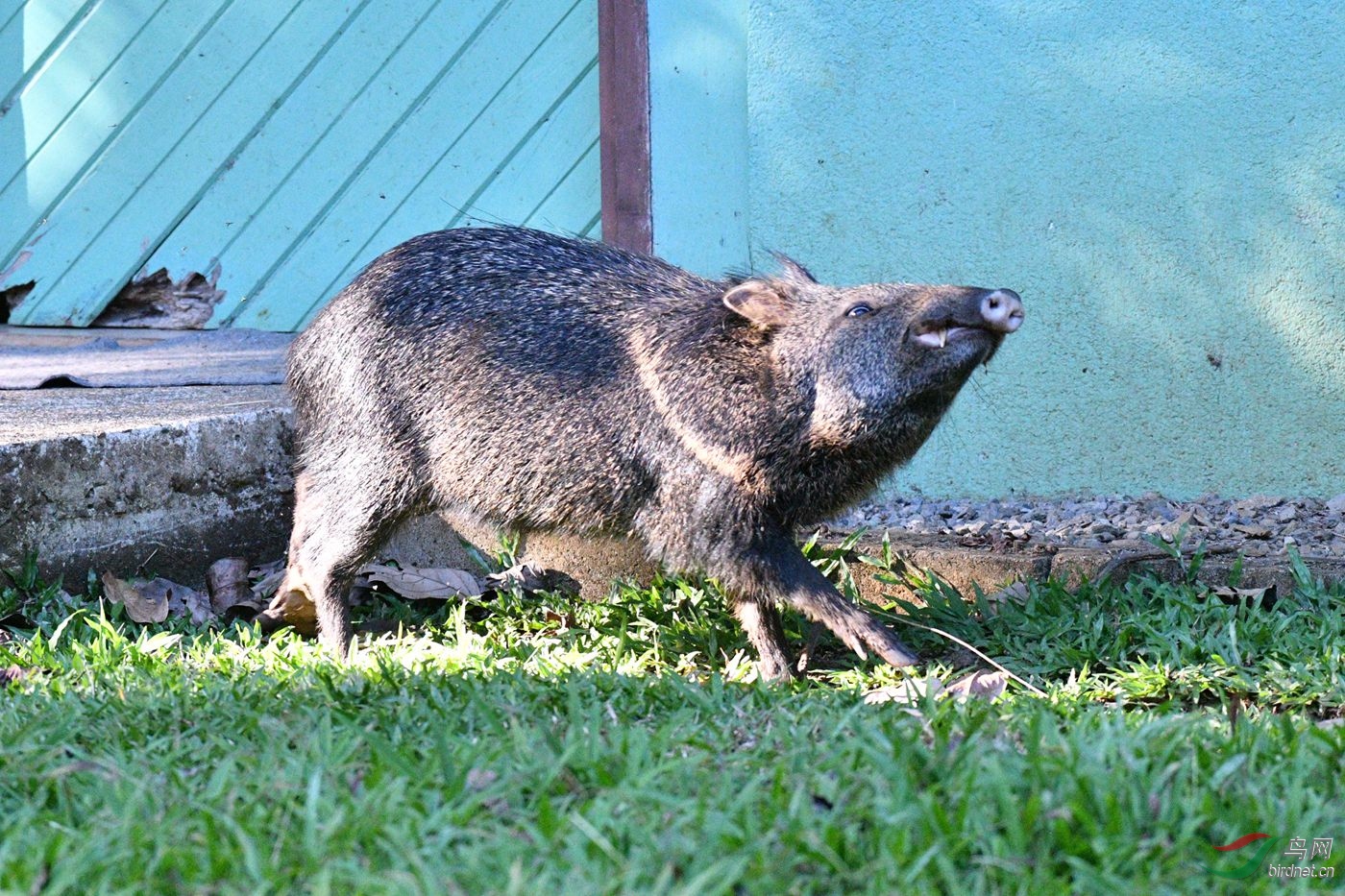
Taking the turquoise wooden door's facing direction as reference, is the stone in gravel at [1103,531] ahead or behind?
ahead

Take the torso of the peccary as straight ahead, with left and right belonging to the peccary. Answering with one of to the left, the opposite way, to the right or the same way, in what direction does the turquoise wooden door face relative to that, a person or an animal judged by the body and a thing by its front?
to the right

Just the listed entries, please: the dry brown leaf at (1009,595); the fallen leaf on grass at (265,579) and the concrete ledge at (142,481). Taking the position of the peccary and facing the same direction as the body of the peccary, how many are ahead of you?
1

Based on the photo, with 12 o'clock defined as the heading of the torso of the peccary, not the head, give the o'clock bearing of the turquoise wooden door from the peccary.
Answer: The turquoise wooden door is roughly at 8 o'clock from the peccary.

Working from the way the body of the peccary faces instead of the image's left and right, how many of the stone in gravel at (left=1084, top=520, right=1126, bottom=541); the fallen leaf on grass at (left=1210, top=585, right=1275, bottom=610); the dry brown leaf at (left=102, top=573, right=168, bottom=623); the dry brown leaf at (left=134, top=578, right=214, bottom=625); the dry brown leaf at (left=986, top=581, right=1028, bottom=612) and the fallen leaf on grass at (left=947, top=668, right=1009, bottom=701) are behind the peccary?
2

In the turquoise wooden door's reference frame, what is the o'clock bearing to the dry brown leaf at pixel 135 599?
The dry brown leaf is roughly at 12 o'clock from the turquoise wooden door.

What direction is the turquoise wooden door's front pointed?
toward the camera

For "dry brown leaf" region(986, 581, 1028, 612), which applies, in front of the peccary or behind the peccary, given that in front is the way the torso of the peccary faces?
in front

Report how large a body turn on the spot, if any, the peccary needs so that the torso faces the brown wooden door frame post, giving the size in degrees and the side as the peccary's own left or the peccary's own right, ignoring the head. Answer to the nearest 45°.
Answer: approximately 90° to the peccary's own left

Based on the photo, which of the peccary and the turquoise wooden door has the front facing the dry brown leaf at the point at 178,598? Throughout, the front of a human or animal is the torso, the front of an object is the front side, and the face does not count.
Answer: the turquoise wooden door

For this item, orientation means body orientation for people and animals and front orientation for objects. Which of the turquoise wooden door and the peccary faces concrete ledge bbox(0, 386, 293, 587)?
the turquoise wooden door

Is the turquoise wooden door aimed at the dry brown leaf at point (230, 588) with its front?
yes

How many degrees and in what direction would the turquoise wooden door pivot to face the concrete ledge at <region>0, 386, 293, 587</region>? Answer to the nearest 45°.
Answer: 0° — it already faces it

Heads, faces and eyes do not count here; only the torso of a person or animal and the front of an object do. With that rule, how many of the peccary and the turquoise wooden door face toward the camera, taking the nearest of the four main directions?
1

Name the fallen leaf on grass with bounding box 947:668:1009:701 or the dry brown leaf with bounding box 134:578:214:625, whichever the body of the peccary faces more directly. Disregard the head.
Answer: the fallen leaf on grass

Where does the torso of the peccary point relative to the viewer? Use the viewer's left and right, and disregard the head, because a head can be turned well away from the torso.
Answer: facing to the right of the viewer
